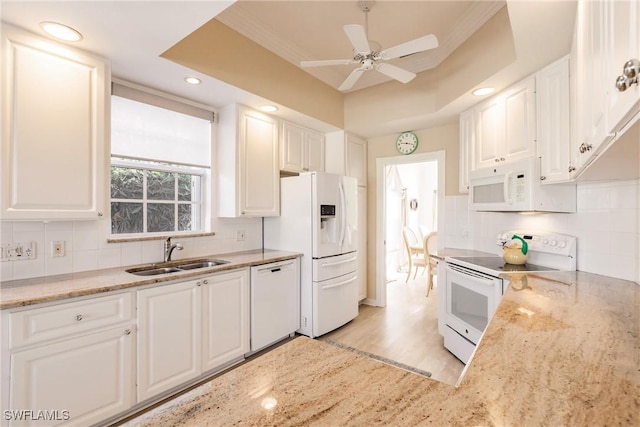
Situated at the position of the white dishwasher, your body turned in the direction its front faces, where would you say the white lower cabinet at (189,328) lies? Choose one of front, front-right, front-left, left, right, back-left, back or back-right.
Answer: right

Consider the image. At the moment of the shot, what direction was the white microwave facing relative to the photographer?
facing the viewer and to the left of the viewer

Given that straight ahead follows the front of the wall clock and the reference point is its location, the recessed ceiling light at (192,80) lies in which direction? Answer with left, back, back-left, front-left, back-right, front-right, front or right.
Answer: front-right

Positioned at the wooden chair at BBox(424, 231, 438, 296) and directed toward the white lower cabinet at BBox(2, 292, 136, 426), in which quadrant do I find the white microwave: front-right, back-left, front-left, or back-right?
front-left

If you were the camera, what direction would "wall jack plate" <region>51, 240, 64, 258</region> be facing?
facing the viewer

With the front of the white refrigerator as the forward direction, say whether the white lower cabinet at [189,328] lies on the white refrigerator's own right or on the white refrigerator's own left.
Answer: on the white refrigerator's own right

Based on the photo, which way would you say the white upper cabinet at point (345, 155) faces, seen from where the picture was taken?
facing the viewer and to the right of the viewer

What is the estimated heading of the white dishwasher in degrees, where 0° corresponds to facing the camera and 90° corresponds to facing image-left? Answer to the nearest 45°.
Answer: approximately 315°

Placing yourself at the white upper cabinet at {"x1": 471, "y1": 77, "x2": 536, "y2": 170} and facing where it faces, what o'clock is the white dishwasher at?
The white dishwasher is roughly at 1 o'clock from the white upper cabinet.

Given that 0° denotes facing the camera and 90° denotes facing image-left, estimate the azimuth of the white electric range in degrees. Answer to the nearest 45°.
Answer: approximately 45°

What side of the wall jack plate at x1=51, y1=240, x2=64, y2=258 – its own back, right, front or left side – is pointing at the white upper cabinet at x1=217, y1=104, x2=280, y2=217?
left

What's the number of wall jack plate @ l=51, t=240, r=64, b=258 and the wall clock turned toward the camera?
2

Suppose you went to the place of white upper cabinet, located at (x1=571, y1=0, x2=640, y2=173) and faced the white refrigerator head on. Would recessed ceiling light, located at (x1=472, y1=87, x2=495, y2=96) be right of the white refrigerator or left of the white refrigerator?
right

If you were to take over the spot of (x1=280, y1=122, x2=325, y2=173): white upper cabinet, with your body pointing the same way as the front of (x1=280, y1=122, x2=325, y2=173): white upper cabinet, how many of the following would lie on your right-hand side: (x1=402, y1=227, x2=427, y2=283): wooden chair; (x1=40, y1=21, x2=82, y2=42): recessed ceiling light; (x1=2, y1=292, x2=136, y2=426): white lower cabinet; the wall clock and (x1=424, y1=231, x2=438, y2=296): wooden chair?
2

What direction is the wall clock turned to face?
toward the camera
